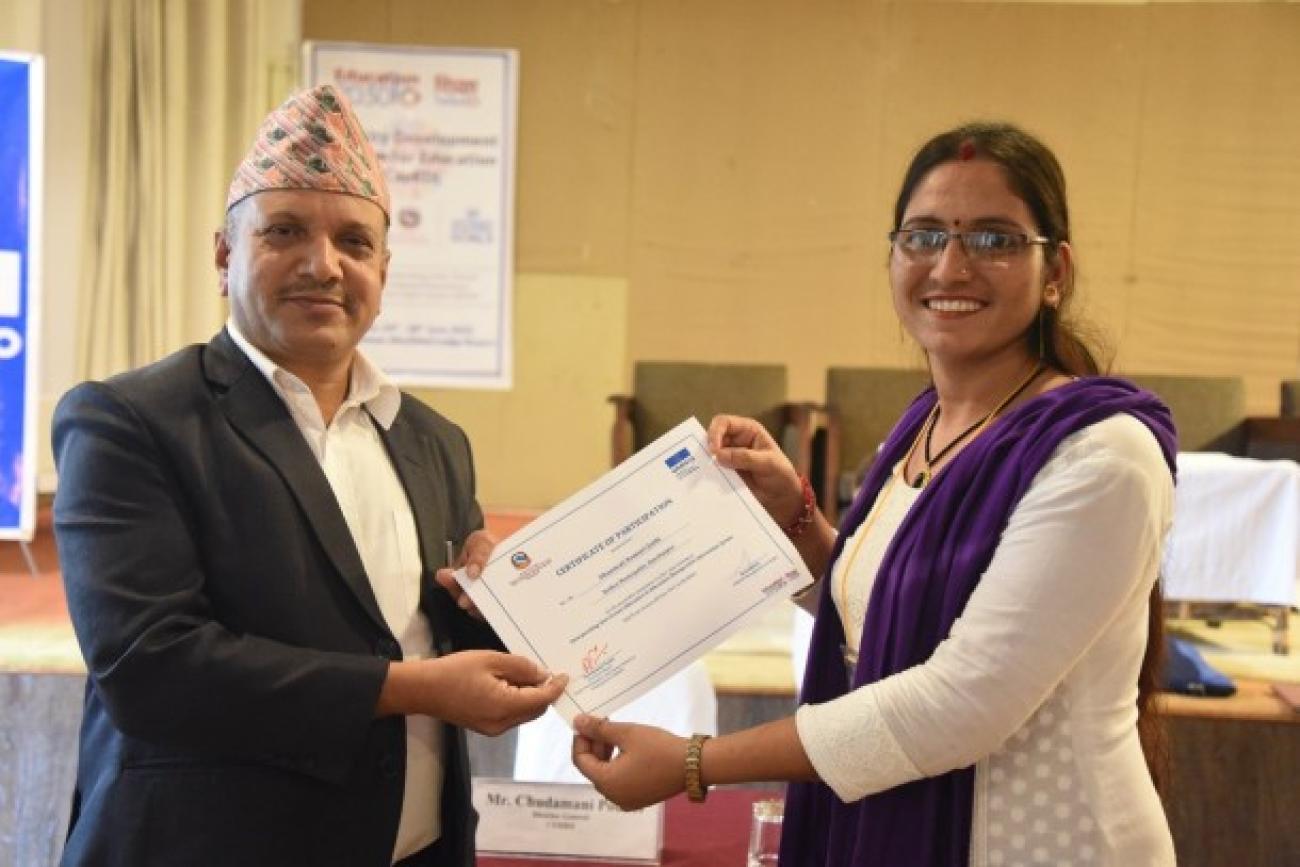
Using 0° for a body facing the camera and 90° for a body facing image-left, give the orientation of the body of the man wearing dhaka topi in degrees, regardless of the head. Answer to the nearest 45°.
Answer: approximately 315°

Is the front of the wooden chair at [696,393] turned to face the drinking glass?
yes

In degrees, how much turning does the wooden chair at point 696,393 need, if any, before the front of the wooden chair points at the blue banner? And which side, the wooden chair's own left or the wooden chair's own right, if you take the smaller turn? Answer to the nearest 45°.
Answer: approximately 45° to the wooden chair's own right

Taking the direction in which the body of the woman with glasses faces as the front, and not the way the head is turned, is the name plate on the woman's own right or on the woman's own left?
on the woman's own right

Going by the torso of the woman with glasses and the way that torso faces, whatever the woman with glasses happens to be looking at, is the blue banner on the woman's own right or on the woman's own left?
on the woman's own right

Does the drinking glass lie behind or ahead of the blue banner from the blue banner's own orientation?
ahead

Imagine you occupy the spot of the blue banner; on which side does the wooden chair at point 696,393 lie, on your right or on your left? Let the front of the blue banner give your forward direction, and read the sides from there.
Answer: on your left

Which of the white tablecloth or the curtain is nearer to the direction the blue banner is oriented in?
the white tablecloth

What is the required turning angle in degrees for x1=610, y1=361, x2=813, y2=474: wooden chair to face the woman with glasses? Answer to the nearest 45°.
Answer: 0° — it already faces them
